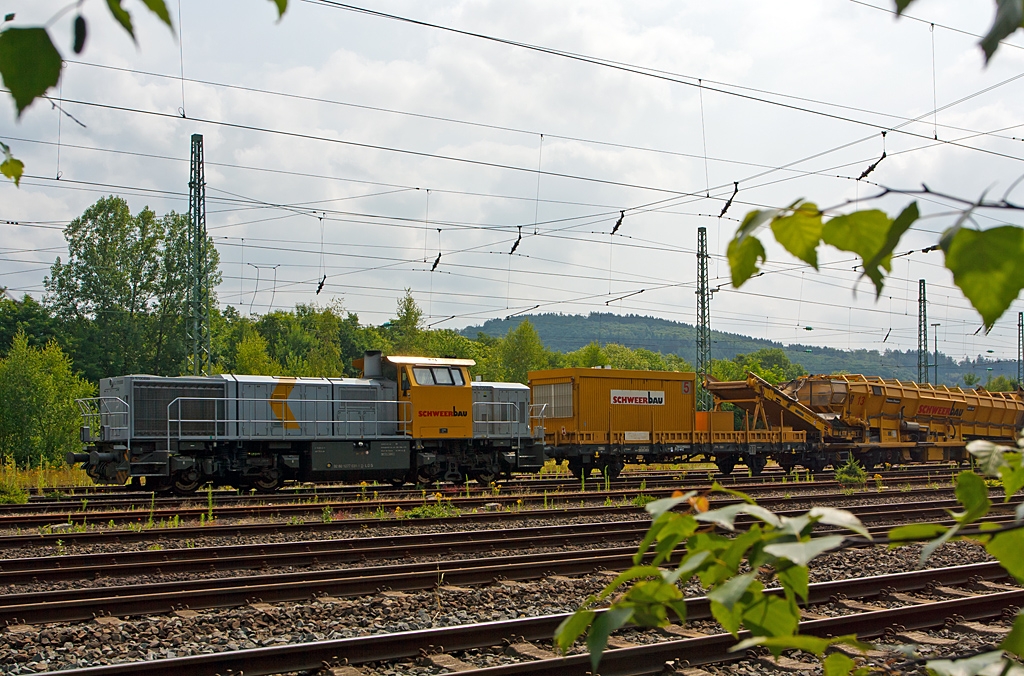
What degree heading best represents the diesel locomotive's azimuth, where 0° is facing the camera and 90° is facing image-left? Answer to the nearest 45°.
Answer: approximately 45°

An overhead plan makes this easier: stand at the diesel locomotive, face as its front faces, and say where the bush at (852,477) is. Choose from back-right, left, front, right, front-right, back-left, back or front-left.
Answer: back-left

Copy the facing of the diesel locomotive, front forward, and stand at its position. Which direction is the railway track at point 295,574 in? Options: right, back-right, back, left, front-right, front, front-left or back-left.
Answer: front-left

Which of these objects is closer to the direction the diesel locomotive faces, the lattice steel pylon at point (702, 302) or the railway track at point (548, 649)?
the railway track

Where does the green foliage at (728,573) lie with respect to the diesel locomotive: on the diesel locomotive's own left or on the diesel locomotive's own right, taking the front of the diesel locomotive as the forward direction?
on the diesel locomotive's own left

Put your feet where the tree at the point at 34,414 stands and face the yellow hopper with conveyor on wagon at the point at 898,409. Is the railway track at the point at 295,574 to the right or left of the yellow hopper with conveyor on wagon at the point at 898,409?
right

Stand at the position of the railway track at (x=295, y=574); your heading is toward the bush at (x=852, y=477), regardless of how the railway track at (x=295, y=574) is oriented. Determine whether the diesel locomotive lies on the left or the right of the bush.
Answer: left

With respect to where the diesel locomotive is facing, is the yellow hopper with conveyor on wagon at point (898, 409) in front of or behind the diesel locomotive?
behind
